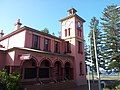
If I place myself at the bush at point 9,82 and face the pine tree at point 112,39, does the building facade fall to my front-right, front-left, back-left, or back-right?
front-left

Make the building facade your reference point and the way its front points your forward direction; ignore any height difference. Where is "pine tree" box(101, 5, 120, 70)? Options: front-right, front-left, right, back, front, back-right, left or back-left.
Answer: left

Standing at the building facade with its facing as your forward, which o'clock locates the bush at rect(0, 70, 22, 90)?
The bush is roughly at 2 o'clock from the building facade.
